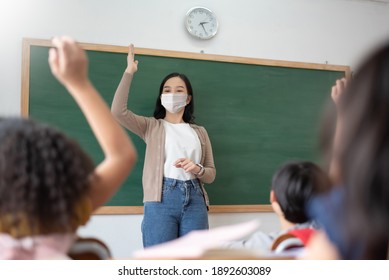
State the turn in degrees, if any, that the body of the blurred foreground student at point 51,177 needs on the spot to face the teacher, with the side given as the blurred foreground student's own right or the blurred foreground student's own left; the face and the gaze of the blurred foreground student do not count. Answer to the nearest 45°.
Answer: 0° — they already face them

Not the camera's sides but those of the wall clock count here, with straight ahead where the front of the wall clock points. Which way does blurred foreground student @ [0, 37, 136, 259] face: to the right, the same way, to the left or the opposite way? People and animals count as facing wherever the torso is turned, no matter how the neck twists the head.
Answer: the opposite way

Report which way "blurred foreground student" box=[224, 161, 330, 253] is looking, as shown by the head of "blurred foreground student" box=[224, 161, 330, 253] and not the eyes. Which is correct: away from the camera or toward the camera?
away from the camera

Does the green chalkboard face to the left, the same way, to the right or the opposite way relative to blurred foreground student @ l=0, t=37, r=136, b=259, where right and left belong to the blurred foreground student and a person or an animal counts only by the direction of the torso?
the opposite way

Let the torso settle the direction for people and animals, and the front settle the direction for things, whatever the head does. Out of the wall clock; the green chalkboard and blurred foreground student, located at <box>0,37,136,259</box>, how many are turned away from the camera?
1

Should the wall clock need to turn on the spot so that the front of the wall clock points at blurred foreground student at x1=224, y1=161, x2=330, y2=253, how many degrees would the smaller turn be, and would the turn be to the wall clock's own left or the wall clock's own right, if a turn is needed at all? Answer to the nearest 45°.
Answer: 0° — it already faces them

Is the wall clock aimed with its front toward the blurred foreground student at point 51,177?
yes

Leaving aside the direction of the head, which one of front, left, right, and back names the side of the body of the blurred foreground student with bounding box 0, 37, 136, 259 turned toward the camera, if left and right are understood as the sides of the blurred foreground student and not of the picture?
back

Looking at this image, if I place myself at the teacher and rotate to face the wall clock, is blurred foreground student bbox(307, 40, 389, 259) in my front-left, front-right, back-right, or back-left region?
back-right
